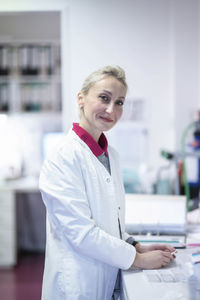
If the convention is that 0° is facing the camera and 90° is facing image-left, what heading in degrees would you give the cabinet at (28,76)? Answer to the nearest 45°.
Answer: approximately 0°

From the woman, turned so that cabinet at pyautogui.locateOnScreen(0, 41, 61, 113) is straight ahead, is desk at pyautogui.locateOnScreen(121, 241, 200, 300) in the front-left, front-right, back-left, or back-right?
back-right

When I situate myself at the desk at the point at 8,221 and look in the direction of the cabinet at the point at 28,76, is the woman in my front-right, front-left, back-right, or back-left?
back-right

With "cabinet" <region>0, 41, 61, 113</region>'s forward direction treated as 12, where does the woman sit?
The woman is roughly at 12 o'clock from the cabinet.

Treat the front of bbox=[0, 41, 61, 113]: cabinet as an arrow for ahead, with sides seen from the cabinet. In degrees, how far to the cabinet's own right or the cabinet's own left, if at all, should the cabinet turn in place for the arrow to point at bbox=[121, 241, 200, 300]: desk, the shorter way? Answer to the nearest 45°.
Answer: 0° — it already faces it

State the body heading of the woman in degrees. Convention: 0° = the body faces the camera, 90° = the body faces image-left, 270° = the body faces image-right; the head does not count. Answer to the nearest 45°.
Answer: approximately 315°

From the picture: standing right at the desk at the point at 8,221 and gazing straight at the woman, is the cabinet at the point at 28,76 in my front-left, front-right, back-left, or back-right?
back-left
